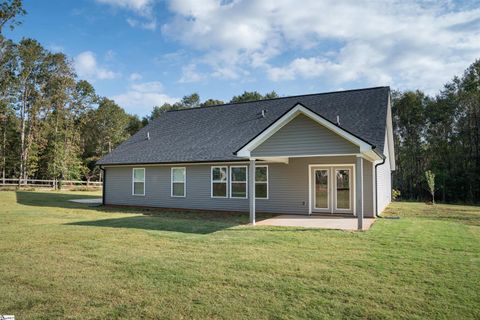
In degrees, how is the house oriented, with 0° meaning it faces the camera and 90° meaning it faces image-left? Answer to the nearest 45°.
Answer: approximately 180°

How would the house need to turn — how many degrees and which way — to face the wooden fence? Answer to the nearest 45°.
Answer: approximately 45° to its left
